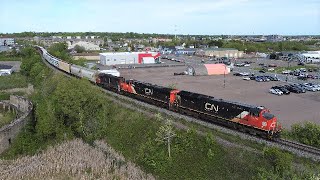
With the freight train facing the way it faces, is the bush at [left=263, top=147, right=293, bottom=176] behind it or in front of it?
in front

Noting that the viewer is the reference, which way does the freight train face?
facing the viewer and to the right of the viewer

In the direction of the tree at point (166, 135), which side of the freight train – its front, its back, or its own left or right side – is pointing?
right

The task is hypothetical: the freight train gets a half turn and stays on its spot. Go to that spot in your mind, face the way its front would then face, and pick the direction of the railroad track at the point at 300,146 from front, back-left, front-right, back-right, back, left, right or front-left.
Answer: back

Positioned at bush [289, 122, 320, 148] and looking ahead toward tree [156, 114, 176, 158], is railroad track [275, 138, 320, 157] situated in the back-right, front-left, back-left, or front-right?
front-left

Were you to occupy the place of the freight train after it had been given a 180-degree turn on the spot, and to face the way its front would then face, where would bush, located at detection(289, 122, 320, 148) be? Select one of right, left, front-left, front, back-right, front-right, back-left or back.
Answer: back
